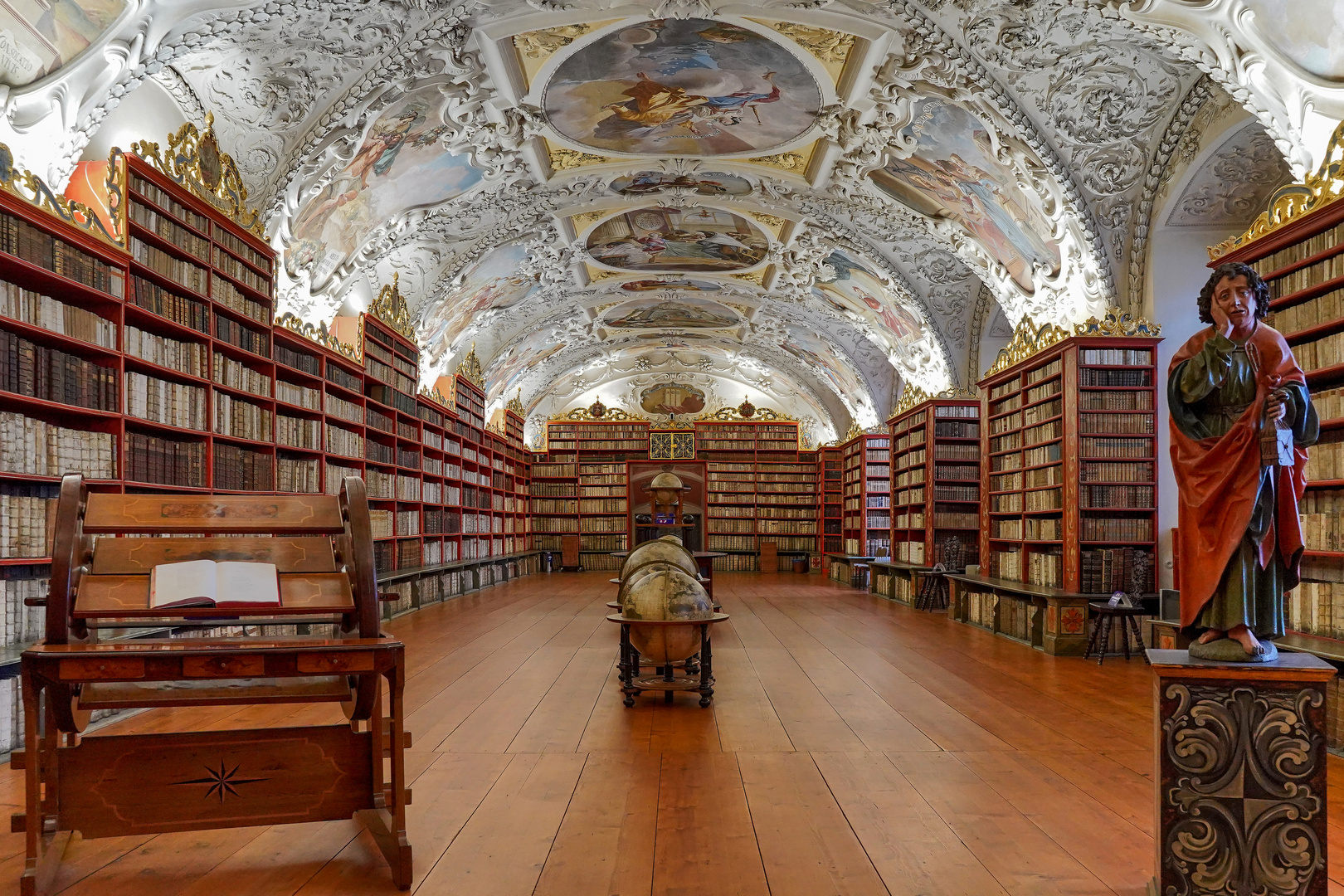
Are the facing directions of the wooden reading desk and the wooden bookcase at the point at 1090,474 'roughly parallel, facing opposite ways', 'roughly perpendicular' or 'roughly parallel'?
roughly perpendicular

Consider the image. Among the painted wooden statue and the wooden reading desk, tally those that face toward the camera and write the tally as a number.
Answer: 2

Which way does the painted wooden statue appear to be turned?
toward the camera

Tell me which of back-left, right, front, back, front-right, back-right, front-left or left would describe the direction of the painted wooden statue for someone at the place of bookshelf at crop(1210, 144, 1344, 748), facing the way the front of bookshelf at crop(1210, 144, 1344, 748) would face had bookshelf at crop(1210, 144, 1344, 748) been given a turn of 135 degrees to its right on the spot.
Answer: back

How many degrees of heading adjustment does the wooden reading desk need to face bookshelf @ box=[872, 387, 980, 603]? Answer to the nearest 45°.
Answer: approximately 135° to its left

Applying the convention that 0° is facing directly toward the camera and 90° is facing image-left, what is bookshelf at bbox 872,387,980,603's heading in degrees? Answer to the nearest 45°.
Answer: approximately 45°

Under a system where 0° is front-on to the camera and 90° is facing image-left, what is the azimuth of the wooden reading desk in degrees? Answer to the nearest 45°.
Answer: approximately 0°

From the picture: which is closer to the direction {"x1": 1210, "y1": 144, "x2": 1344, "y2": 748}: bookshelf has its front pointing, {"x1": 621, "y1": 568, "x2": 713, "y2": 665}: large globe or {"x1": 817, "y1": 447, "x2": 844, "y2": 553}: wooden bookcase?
the large globe

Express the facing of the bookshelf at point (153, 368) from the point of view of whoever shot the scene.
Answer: facing the viewer and to the right of the viewer

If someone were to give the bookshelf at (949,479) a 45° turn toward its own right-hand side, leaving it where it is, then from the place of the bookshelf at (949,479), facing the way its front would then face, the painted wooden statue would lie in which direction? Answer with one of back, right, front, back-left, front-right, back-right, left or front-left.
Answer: left

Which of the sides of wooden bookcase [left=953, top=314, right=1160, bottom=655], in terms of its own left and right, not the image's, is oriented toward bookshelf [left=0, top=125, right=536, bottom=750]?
front

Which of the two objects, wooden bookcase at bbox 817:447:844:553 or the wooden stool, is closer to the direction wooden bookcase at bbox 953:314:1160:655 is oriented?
the wooden stool

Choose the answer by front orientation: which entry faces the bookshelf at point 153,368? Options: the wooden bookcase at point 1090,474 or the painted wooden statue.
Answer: the wooden bookcase

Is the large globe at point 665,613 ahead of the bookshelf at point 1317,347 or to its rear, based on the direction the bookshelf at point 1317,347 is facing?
ahead
